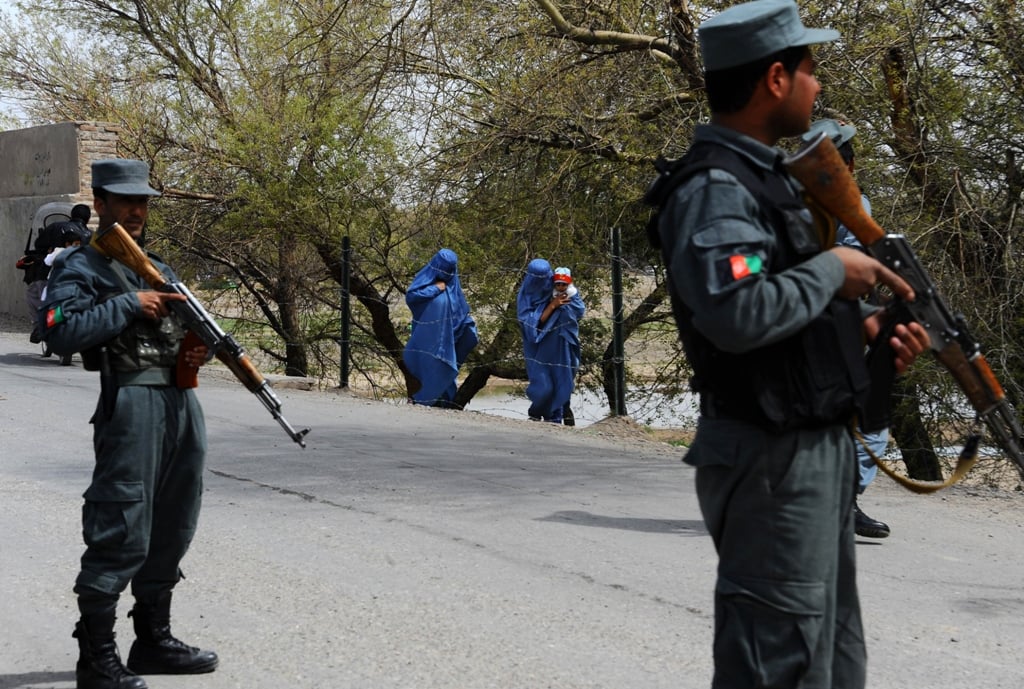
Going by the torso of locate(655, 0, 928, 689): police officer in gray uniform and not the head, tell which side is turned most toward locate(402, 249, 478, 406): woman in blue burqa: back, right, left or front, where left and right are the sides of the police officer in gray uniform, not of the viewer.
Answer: left

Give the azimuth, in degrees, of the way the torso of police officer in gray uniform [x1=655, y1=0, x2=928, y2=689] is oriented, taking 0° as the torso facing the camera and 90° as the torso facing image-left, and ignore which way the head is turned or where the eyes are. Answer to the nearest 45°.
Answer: approximately 270°

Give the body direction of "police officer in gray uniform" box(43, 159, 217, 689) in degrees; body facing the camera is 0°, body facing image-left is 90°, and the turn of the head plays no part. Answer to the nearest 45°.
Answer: approximately 315°

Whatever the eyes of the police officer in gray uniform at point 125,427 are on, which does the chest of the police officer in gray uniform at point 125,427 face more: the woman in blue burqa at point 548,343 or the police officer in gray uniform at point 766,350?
the police officer in gray uniform

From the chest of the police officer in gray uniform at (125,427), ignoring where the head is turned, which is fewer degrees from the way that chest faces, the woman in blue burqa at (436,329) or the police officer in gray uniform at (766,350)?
the police officer in gray uniform

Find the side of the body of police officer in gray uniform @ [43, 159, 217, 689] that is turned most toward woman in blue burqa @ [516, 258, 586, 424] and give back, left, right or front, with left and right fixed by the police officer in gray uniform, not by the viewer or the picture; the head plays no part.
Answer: left

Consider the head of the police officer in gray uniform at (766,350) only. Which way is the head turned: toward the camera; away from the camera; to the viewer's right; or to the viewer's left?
to the viewer's right

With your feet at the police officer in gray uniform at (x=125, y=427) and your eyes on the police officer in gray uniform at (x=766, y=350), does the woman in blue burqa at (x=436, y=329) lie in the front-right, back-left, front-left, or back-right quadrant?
back-left

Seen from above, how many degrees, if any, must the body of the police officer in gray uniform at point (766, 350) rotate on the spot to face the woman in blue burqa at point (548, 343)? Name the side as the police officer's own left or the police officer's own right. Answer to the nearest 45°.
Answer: approximately 90° to the police officer's own left
